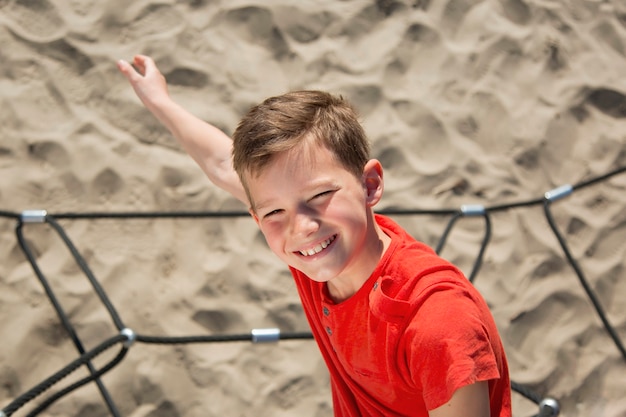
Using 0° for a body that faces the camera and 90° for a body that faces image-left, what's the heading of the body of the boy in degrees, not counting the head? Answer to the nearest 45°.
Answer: approximately 45°
